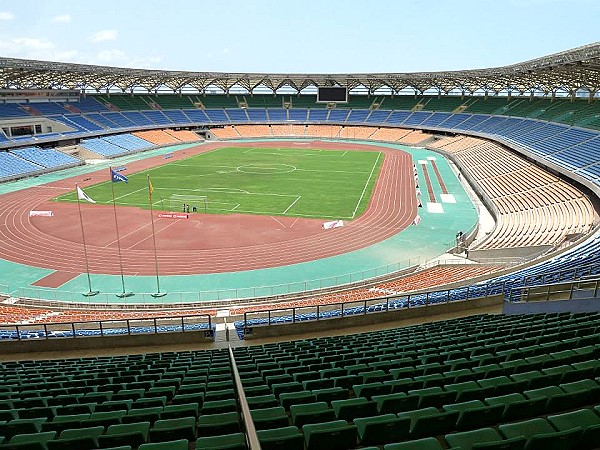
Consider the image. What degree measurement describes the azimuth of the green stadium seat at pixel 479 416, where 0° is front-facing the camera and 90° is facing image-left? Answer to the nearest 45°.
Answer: approximately 135°

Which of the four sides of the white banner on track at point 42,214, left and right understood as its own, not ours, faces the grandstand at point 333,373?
front

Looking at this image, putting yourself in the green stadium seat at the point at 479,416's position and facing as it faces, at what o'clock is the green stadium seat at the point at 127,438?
the green stadium seat at the point at 127,438 is roughly at 10 o'clock from the green stadium seat at the point at 479,416.

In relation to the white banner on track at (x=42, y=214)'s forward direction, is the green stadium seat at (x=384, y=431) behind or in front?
in front

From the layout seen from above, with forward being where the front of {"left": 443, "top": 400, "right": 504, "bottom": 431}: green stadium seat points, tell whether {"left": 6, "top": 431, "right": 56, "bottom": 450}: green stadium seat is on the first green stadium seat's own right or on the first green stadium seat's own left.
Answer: on the first green stadium seat's own left

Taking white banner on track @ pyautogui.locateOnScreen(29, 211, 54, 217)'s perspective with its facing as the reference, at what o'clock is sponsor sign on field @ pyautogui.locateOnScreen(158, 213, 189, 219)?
The sponsor sign on field is roughly at 10 o'clock from the white banner on track.

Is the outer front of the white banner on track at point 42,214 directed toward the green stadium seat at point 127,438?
yes

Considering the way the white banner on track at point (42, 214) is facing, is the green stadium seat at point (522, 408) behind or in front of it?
in front

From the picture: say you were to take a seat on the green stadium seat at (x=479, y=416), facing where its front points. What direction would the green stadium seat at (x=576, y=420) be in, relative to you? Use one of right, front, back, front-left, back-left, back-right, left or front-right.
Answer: back-right

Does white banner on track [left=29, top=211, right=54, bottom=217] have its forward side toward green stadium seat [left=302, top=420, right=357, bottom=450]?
yes

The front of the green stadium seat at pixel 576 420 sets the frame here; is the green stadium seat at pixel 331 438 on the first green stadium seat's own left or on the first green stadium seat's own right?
on the first green stadium seat's own left

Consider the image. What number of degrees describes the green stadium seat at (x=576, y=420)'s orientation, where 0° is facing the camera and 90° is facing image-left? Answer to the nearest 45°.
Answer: approximately 135°

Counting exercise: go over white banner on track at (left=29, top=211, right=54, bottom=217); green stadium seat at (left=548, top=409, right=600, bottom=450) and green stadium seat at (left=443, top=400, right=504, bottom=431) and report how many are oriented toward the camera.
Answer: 1
